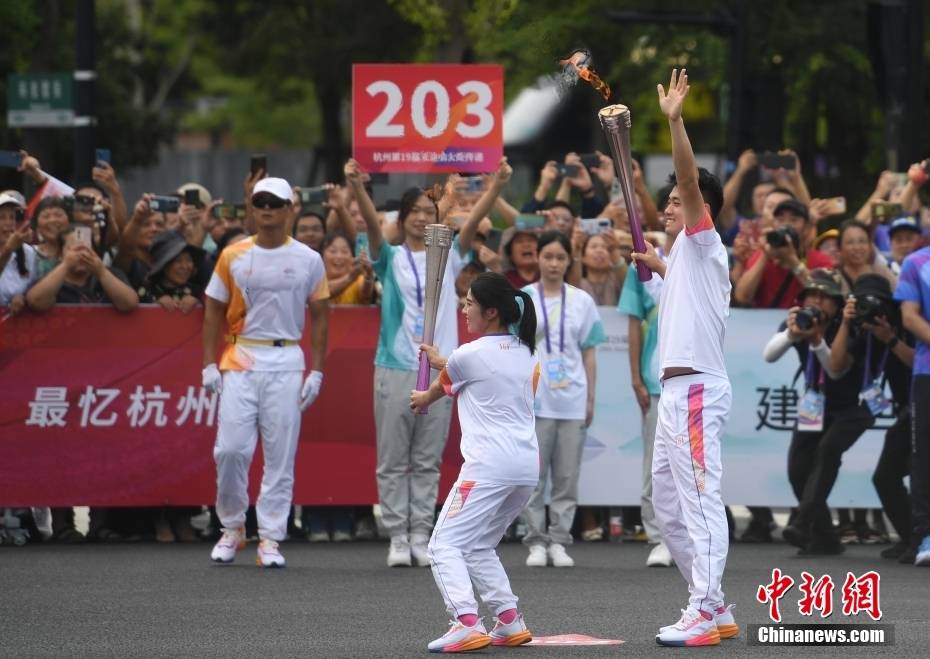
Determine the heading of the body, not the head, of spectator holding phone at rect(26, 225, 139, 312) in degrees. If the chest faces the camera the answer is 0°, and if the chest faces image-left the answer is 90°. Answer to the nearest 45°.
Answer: approximately 0°

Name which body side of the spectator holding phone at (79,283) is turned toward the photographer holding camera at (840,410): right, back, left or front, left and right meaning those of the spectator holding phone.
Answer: left

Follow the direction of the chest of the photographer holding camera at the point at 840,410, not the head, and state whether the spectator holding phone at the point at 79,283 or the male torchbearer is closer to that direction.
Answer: the male torchbearer

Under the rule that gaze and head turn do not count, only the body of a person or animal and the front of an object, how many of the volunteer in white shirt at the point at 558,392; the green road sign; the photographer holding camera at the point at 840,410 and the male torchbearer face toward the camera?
3

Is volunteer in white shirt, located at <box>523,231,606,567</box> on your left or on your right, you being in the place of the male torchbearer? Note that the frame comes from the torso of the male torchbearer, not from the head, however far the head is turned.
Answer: on your right
